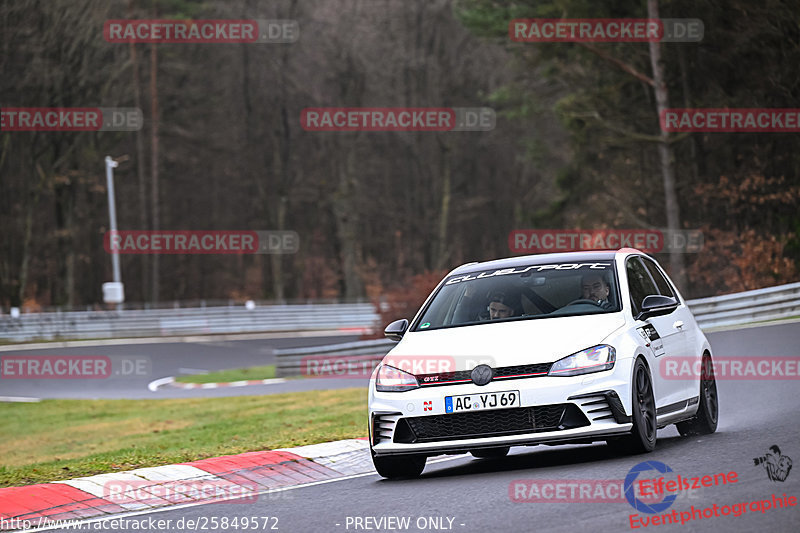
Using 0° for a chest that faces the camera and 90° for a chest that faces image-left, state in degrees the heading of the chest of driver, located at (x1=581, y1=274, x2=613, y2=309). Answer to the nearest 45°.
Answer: approximately 45°

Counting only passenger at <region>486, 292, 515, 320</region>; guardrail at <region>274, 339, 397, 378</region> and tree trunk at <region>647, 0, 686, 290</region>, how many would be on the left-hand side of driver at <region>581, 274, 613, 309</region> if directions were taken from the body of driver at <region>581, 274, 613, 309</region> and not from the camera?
0

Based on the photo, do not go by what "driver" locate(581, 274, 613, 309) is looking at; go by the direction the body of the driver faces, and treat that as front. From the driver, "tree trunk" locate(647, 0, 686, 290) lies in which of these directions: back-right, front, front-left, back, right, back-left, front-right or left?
back-right

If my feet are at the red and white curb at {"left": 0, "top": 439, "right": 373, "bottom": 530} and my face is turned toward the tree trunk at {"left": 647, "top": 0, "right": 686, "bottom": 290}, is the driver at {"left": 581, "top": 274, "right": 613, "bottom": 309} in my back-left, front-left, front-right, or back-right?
front-right

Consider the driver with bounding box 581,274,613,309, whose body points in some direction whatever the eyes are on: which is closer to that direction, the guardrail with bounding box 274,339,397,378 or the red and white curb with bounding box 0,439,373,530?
the red and white curb

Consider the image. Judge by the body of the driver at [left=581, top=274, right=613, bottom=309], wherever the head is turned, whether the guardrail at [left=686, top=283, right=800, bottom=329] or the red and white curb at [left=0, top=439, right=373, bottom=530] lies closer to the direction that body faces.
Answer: the red and white curb

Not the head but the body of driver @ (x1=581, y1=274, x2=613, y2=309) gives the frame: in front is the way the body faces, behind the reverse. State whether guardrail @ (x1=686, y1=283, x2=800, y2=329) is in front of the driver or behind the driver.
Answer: behind

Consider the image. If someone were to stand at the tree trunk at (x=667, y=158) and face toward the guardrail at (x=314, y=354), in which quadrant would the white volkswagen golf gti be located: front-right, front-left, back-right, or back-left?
front-left

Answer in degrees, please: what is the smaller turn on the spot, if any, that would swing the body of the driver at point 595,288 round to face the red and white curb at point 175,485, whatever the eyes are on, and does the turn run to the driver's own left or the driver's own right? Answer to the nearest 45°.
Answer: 0° — they already face it
